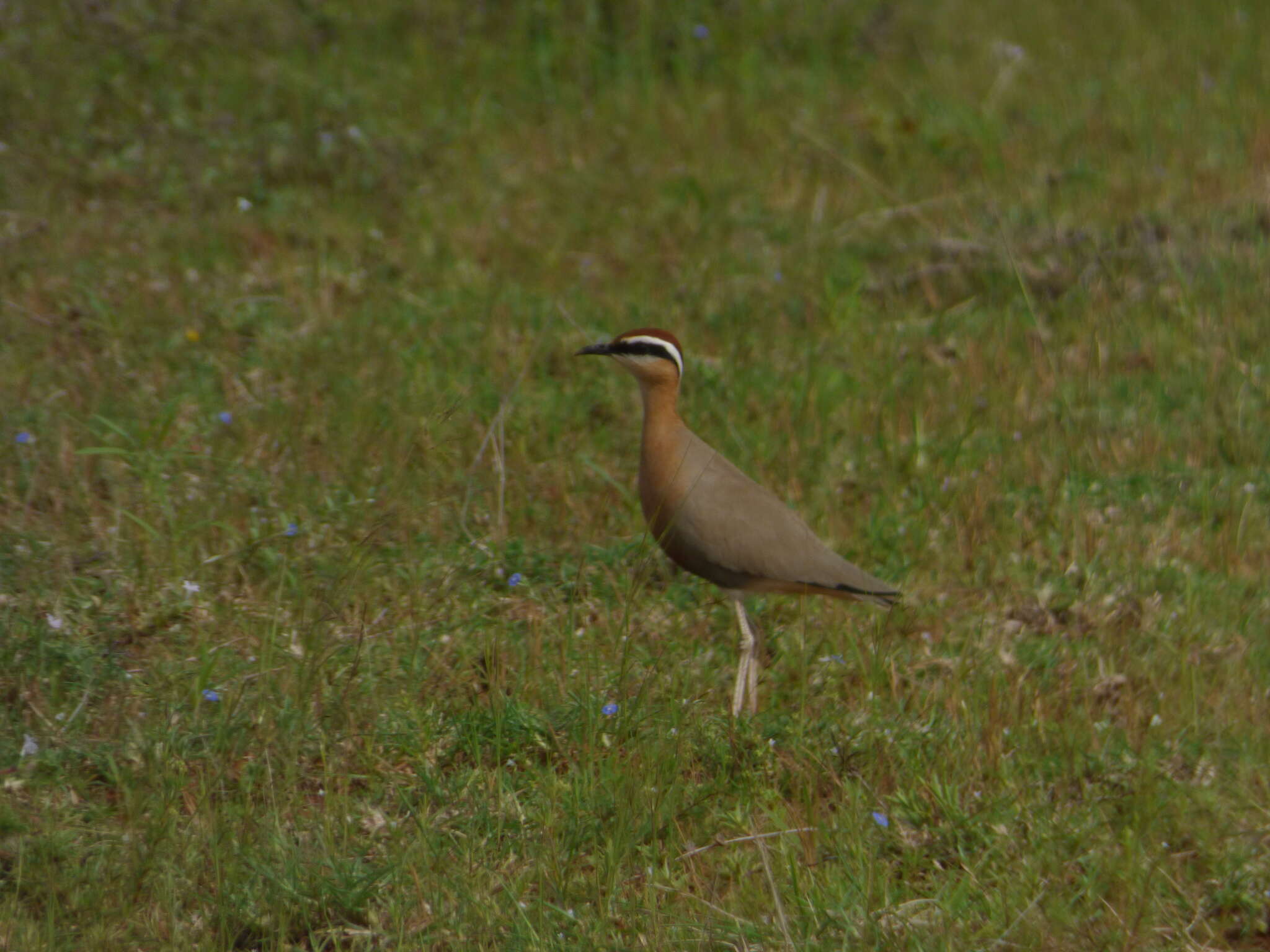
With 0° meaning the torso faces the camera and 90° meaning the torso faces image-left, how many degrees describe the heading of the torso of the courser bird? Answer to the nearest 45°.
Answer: approximately 90°
